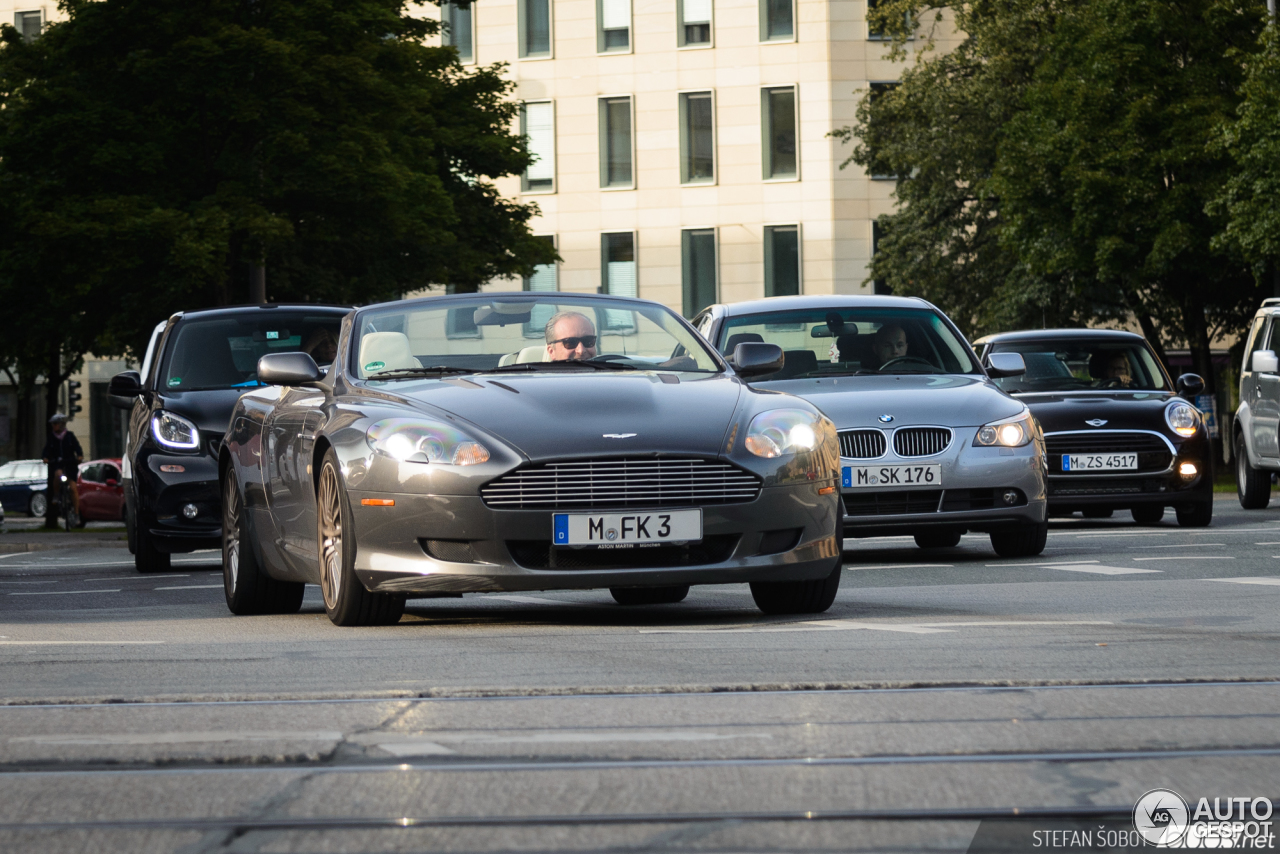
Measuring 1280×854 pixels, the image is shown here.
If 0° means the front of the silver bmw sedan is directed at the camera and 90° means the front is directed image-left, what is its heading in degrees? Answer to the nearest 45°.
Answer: approximately 0°

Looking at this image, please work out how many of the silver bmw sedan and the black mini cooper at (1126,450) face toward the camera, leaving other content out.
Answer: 2

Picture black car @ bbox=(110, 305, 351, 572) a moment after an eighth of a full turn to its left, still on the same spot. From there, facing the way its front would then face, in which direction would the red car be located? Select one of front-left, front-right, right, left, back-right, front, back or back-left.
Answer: back-left

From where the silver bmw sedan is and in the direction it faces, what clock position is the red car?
The red car is roughly at 5 o'clock from the silver bmw sedan.

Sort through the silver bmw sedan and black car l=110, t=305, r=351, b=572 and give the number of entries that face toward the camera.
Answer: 2

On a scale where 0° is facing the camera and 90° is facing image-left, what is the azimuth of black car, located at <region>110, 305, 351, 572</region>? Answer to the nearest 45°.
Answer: approximately 0°

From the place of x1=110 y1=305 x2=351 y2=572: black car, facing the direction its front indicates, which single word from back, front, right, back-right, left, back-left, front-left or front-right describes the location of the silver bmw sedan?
front-left

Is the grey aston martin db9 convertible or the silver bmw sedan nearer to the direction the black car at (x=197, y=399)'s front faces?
the grey aston martin db9 convertible

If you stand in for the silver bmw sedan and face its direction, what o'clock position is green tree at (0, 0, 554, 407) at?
The green tree is roughly at 5 o'clock from the silver bmw sedan.

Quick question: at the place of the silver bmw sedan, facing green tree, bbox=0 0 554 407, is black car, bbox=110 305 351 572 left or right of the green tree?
left

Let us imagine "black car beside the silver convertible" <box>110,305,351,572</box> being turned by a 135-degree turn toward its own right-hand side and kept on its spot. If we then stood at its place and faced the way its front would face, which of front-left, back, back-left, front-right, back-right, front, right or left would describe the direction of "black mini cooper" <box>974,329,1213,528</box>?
back-right
